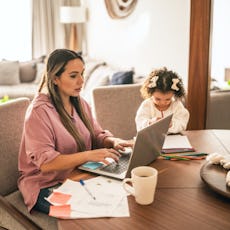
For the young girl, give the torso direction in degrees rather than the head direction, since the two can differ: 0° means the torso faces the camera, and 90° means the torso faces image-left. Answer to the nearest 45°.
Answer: approximately 0°

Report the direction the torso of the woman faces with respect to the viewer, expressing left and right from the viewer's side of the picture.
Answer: facing the viewer and to the right of the viewer

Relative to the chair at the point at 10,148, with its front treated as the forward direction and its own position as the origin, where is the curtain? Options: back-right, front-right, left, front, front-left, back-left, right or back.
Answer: back-left

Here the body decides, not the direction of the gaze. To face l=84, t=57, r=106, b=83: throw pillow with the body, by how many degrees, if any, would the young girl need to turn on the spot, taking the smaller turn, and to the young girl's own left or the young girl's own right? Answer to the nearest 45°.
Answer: approximately 180°

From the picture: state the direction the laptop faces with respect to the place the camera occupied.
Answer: facing away from the viewer and to the left of the viewer

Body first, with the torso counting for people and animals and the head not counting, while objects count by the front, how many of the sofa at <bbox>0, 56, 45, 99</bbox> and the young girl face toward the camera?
2

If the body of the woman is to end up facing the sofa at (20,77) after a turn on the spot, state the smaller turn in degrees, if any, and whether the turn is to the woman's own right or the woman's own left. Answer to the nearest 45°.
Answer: approximately 135° to the woman's own left
